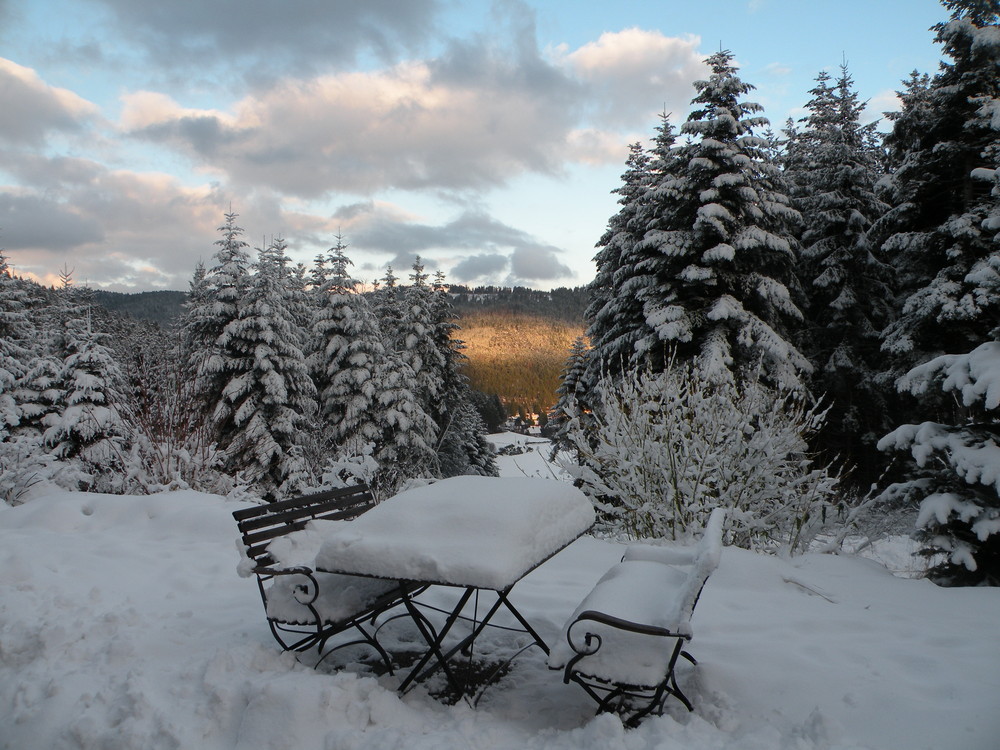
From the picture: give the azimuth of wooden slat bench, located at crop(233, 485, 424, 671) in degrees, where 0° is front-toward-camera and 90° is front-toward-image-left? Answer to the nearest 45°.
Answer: approximately 315°

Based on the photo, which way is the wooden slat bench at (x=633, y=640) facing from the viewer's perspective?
to the viewer's left

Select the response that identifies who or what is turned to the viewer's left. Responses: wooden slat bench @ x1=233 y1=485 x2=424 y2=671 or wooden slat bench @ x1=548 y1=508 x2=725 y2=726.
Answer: wooden slat bench @ x1=548 y1=508 x2=725 y2=726

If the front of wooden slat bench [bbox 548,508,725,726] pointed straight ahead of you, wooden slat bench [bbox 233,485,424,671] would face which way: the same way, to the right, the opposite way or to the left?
the opposite way

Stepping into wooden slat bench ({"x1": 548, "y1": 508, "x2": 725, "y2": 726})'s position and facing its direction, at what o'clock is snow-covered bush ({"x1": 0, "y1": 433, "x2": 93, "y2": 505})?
The snow-covered bush is roughly at 1 o'clock from the wooden slat bench.

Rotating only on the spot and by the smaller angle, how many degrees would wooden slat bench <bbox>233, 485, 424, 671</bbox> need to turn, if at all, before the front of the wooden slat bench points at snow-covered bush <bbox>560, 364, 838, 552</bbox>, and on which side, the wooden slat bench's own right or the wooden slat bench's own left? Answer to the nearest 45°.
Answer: approximately 90° to the wooden slat bench's own left

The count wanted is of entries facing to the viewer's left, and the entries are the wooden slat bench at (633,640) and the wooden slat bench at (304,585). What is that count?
1

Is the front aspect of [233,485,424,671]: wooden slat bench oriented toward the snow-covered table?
yes

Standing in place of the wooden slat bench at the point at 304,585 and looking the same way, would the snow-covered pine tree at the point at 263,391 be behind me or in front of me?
behind

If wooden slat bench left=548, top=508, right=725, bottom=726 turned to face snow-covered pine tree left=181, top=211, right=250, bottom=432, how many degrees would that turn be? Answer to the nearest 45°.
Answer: approximately 45° to its right

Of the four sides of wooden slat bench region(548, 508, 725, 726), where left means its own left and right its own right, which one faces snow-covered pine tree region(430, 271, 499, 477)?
right
